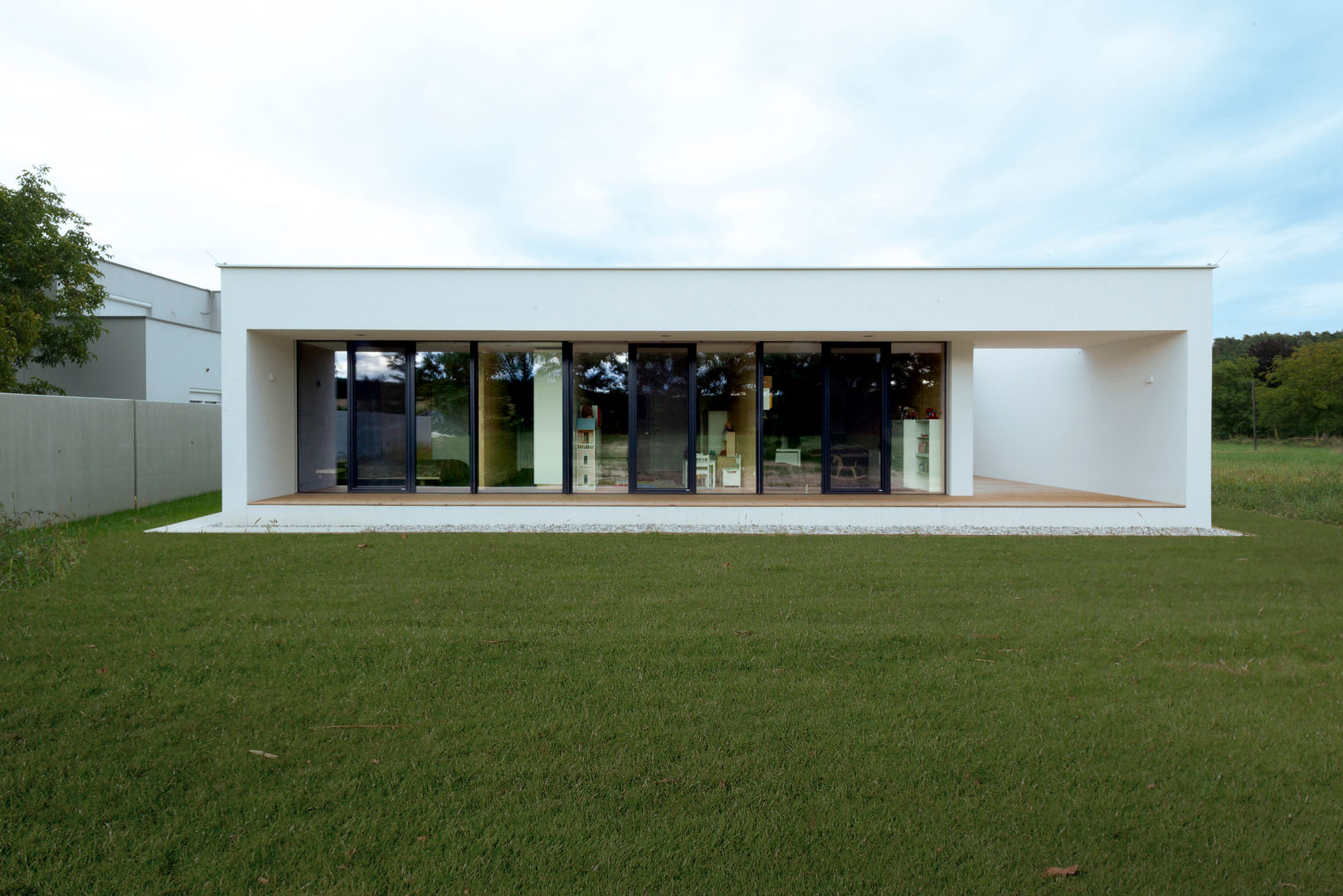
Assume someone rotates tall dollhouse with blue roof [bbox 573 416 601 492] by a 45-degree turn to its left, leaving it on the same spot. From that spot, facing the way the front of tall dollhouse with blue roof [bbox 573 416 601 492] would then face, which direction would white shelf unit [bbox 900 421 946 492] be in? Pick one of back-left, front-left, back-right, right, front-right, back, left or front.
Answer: front-left

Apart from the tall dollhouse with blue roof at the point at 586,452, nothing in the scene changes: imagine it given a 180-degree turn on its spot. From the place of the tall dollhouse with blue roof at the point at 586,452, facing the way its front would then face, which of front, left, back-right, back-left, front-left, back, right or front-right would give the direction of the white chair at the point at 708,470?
right

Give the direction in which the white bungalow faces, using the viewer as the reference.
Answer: facing the viewer

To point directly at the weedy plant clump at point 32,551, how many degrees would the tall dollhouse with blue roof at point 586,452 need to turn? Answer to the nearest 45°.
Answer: approximately 45° to its right

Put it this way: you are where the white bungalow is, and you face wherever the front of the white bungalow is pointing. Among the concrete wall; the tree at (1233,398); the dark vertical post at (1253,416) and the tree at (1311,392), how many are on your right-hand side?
1

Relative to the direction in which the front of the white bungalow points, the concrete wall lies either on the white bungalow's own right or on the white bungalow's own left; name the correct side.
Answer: on the white bungalow's own right

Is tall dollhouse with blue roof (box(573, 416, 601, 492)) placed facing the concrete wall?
no

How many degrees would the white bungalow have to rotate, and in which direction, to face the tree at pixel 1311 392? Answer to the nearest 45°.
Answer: approximately 135° to its left

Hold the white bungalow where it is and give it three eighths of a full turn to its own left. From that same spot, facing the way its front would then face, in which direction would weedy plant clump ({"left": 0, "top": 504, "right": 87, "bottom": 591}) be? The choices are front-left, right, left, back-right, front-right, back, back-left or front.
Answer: back

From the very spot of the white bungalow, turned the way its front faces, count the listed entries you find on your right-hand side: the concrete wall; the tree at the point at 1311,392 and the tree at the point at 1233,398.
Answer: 1

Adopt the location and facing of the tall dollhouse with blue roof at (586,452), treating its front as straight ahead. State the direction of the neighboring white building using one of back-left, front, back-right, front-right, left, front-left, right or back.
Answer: back-right

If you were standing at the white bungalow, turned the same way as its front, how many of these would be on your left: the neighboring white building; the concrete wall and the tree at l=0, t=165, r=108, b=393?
0

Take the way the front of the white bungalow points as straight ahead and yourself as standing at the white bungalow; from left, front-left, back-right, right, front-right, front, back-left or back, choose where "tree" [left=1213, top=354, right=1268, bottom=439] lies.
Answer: back-left

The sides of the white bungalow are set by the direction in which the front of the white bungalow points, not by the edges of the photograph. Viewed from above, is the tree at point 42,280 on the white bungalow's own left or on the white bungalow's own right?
on the white bungalow's own right
